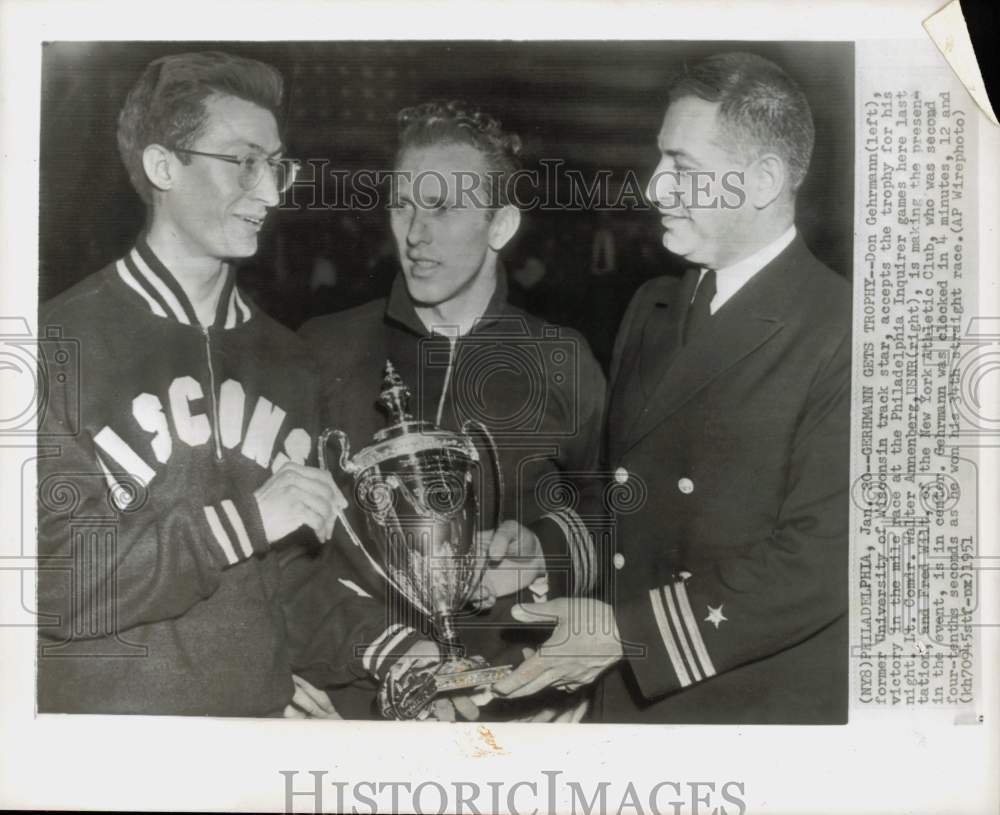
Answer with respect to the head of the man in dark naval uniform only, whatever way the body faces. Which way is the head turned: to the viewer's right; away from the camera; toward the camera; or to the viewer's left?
to the viewer's left

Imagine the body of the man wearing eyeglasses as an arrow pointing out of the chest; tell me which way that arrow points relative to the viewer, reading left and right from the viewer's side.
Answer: facing the viewer and to the right of the viewer

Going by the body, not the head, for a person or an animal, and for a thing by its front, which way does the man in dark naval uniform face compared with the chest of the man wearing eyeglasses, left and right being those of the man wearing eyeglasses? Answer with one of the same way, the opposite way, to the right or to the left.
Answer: to the right

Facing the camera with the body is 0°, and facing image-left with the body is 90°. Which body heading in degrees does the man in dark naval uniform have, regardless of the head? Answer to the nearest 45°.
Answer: approximately 45°

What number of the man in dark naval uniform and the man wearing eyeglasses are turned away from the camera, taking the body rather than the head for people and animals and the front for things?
0

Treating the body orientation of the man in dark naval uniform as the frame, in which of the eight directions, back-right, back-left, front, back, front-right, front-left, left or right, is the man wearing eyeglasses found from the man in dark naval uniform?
front-right

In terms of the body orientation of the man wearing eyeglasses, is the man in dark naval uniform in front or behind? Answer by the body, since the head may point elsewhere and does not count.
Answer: in front

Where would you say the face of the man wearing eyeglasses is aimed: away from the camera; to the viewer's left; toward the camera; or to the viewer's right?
to the viewer's right
